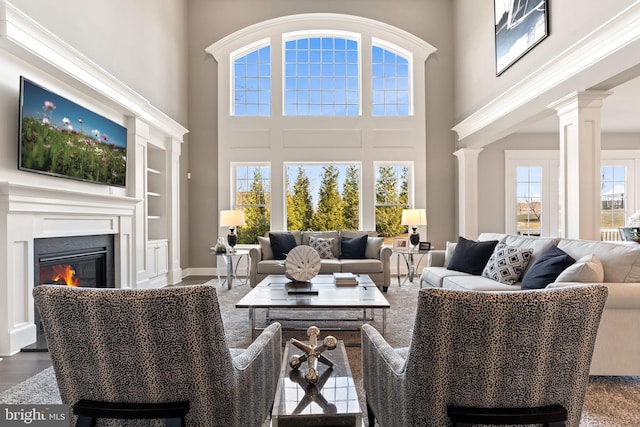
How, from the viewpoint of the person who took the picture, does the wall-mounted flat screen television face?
facing the viewer and to the right of the viewer

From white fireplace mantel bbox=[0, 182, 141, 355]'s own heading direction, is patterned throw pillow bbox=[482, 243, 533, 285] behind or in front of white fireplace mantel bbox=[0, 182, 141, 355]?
in front

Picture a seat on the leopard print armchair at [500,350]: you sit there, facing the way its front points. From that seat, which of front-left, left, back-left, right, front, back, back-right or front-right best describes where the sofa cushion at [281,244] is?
front

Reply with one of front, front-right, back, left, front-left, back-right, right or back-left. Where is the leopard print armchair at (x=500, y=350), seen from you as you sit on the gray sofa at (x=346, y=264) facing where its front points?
front

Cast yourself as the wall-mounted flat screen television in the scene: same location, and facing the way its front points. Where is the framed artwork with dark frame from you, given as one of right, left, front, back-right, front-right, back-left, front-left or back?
front-left

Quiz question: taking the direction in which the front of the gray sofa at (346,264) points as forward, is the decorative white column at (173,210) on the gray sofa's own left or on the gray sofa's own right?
on the gray sofa's own right

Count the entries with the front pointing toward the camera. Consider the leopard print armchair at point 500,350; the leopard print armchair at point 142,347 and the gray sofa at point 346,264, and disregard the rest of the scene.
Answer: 1

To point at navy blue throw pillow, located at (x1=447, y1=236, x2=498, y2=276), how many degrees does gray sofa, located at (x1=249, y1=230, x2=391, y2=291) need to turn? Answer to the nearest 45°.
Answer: approximately 45° to its left

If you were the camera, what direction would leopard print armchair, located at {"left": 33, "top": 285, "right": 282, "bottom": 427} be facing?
facing away from the viewer and to the right of the viewer

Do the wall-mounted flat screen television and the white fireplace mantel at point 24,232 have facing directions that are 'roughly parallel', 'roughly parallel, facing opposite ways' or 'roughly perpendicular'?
roughly parallel

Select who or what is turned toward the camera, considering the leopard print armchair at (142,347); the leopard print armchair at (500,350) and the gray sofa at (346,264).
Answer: the gray sofa

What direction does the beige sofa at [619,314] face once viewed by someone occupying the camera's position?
facing the viewer and to the left of the viewer

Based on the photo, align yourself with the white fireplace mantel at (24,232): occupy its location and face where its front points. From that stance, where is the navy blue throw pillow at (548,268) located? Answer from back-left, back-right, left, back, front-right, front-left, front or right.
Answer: front

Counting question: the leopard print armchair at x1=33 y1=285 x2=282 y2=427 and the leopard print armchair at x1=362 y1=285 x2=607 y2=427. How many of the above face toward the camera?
0

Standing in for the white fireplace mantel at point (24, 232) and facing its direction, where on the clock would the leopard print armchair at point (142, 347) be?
The leopard print armchair is roughly at 1 o'clock from the white fireplace mantel.

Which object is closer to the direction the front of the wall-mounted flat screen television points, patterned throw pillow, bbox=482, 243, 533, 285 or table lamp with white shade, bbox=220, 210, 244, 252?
the patterned throw pillow

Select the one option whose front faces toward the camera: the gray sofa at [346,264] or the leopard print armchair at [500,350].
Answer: the gray sofa

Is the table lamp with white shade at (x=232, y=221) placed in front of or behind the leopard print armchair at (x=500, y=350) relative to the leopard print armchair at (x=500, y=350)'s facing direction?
in front

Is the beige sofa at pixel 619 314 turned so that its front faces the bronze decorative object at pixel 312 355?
yes
